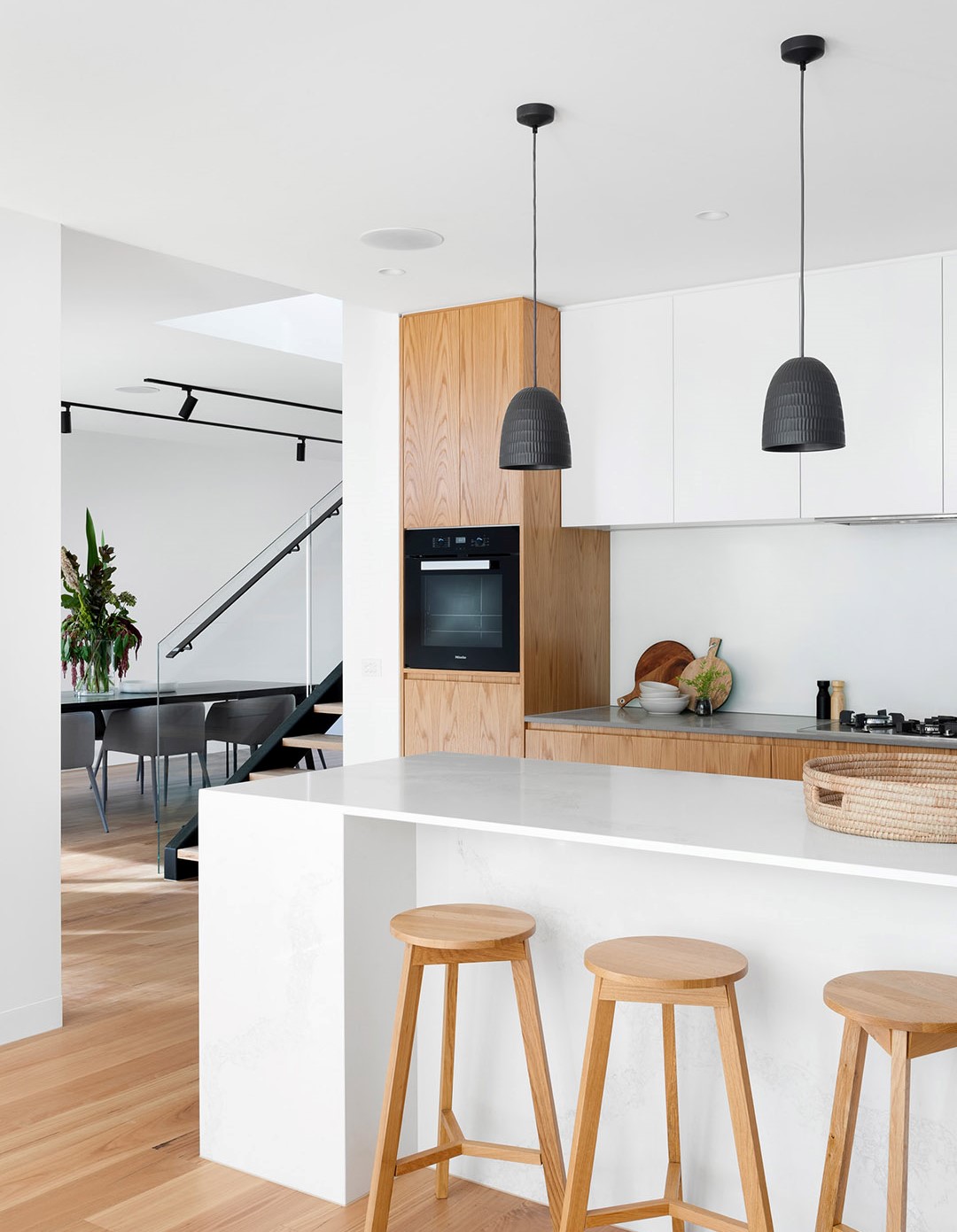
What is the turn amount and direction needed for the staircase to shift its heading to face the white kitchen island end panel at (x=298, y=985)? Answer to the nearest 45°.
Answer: approximately 45° to its left

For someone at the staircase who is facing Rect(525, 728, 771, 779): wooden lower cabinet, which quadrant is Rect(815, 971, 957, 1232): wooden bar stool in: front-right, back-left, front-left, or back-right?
front-right

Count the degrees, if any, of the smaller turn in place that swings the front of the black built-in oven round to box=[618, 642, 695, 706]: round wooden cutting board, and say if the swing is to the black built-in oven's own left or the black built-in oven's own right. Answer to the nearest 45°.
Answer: approximately 135° to the black built-in oven's own left

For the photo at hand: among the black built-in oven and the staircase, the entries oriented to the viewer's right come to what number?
0

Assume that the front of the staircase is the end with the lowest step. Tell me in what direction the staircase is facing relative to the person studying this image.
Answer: facing the viewer and to the left of the viewer

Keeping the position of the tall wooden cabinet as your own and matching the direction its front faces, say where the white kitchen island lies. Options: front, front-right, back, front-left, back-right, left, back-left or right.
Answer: front-left

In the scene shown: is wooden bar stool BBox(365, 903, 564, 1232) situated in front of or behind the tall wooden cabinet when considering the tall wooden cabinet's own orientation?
in front

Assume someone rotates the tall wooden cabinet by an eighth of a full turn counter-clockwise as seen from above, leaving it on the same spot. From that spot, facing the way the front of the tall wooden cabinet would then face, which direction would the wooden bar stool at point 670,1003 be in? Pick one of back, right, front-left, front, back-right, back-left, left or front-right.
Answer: front

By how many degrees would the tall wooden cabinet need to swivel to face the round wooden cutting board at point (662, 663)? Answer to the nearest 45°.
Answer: approximately 135° to its left

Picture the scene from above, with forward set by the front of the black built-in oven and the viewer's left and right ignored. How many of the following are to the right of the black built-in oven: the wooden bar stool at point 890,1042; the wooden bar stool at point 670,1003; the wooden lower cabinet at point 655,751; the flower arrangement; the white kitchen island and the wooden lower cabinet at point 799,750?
1

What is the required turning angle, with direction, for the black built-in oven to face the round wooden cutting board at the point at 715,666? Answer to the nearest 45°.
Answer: approximately 135° to its left

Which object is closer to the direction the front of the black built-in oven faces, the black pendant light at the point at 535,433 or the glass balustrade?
the black pendant light

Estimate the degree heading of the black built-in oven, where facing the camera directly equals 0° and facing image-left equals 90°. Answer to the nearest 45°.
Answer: approximately 45°
